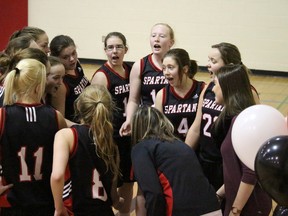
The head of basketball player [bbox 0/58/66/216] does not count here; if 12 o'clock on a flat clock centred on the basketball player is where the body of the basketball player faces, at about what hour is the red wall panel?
The red wall panel is roughly at 12 o'clock from the basketball player.

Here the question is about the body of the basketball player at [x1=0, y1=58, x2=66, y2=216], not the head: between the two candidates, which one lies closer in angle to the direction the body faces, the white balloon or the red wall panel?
the red wall panel

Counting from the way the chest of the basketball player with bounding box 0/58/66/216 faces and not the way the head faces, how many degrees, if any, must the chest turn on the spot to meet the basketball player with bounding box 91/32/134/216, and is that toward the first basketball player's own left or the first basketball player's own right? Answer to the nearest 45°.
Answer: approximately 45° to the first basketball player's own right

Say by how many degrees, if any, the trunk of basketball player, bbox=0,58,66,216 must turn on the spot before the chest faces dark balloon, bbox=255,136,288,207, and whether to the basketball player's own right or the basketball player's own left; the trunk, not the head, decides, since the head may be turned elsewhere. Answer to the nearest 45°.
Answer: approximately 135° to the basketball player's own right

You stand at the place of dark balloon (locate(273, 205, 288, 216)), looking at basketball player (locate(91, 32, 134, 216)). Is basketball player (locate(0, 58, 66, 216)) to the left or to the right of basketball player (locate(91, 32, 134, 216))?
left

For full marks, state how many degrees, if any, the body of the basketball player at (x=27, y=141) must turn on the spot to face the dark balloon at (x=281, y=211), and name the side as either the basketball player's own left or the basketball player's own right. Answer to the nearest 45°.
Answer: approximately 135° to the basketball player's own right

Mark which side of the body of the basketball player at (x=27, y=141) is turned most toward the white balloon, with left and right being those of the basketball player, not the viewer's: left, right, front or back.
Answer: right

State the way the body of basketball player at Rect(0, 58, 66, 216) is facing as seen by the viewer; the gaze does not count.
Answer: away from the camera
